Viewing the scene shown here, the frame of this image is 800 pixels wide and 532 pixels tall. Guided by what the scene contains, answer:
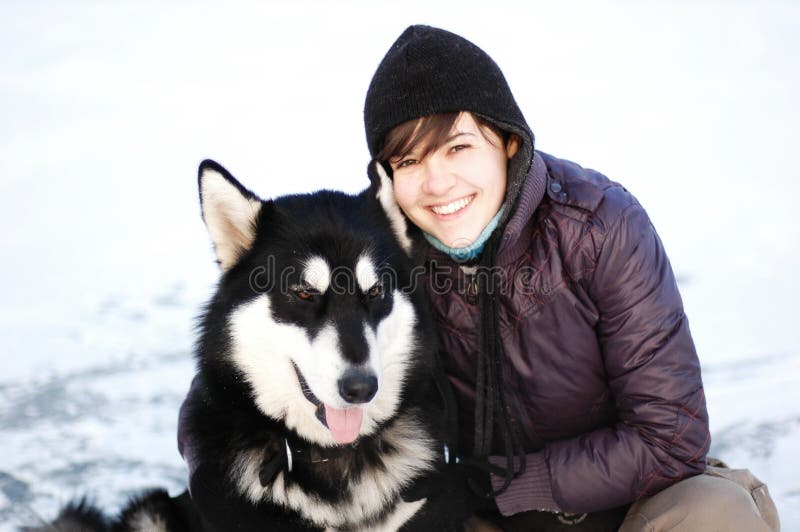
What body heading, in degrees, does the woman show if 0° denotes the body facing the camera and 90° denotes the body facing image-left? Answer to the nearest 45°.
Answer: approximately 45°

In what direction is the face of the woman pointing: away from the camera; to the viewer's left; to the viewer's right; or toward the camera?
toward the camera
